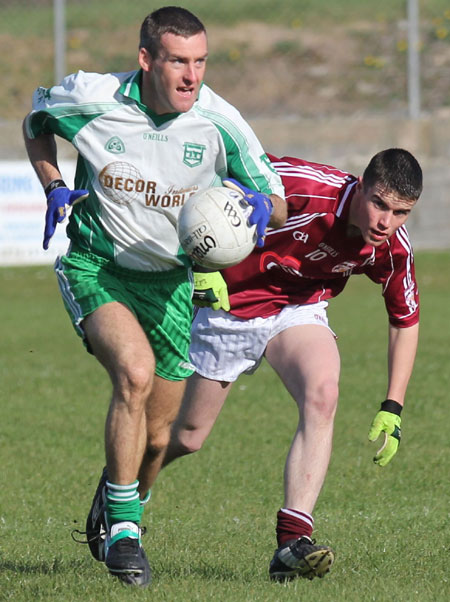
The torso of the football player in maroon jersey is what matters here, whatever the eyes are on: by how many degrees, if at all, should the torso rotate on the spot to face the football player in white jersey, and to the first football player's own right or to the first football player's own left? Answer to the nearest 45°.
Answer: approximately 90° to the first football player's own right

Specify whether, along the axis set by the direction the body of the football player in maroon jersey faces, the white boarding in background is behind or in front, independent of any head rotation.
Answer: behind

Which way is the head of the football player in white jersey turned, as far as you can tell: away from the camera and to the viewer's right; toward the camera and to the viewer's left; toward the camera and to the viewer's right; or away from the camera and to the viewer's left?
toward the camera and to the viewer's right
